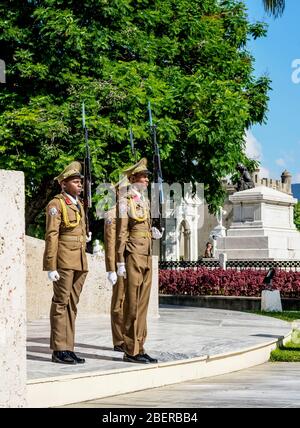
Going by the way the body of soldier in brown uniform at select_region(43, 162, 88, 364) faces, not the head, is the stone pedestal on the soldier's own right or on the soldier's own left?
on the soldier's own left

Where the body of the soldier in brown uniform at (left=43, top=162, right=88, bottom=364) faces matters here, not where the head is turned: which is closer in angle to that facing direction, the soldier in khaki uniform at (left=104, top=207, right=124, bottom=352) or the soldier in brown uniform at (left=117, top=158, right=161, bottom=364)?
the soldier in brown uniform

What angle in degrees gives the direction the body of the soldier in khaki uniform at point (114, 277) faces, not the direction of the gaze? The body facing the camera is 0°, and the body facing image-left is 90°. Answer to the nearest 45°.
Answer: approximately 315°

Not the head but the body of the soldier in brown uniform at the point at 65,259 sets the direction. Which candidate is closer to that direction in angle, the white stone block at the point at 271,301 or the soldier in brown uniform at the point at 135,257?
the soldier in brown uniform

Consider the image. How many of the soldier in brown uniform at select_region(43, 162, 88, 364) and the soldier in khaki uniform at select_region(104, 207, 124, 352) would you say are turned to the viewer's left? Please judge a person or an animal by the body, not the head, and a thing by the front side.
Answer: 0

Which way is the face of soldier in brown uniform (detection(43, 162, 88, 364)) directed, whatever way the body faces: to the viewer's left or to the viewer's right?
to the viewer's right

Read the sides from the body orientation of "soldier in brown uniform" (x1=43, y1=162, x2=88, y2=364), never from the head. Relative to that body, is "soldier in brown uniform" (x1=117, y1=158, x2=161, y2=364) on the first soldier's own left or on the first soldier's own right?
on the first soldier's own left

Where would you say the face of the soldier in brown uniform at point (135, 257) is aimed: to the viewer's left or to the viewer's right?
to the viewer's right
